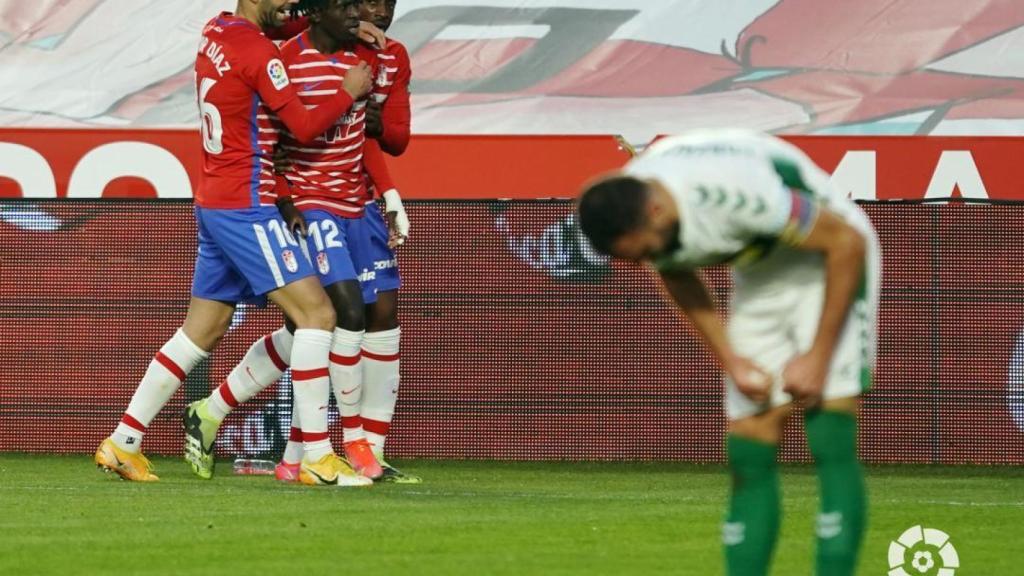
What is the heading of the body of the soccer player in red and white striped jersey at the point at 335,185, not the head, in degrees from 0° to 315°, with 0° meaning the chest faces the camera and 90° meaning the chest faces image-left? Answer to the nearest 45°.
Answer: approximately 315°

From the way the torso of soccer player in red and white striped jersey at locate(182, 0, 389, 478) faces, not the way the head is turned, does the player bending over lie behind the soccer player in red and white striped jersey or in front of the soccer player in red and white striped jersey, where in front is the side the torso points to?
in front

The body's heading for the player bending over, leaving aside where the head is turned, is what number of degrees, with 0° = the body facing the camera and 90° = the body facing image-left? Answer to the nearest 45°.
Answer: approximately 45°

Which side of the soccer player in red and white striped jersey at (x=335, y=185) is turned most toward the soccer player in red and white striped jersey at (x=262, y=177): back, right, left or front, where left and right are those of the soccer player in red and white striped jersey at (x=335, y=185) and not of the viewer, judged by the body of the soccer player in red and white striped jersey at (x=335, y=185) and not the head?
right

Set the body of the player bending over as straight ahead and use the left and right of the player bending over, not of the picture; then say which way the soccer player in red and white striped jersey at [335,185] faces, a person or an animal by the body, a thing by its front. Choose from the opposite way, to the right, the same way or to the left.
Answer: to the left
